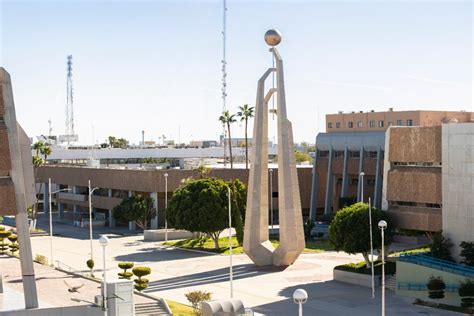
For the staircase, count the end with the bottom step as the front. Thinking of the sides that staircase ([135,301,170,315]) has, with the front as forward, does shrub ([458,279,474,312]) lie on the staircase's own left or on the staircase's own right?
on the staircase's own left

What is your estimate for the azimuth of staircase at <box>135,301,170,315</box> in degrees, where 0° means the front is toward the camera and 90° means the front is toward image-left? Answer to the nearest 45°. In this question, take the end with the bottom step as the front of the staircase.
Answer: approximately 0°

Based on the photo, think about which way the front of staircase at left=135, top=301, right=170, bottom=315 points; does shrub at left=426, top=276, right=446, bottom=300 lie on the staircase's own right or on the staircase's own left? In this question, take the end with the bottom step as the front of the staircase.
on the staircase's own left
